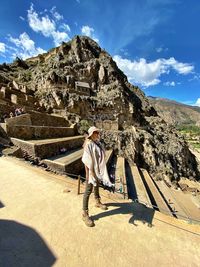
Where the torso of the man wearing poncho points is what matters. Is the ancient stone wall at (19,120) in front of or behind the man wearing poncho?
behind

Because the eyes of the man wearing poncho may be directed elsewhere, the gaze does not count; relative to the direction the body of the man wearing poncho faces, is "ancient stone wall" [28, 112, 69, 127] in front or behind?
behind

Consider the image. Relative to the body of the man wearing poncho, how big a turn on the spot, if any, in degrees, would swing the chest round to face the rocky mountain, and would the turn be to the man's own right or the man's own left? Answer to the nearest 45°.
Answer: approximately 135° to the man's own left

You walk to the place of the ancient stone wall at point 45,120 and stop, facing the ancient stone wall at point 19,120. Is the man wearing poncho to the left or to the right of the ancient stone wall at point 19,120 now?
left

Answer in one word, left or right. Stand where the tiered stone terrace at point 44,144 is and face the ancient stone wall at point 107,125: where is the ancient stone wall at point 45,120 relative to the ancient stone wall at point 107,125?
left

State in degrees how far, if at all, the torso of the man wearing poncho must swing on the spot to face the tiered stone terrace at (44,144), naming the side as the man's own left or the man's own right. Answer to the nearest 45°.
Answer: approximately 180°

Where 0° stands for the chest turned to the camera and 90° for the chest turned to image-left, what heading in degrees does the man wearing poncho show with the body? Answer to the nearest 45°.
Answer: approximately 315°
